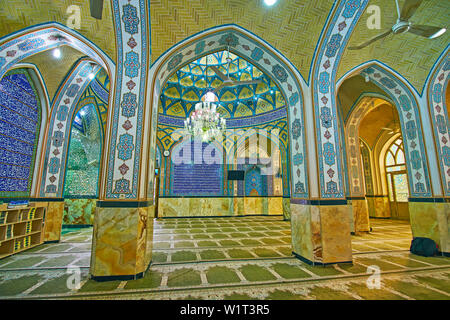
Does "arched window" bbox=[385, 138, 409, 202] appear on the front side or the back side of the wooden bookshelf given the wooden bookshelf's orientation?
on the front side

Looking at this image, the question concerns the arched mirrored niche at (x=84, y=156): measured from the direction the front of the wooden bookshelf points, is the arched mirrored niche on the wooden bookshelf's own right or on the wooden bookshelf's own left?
on the wooden bookshelf's own left

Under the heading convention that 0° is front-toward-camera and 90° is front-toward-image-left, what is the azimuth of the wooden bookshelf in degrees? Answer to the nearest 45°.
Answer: approximately 315°
